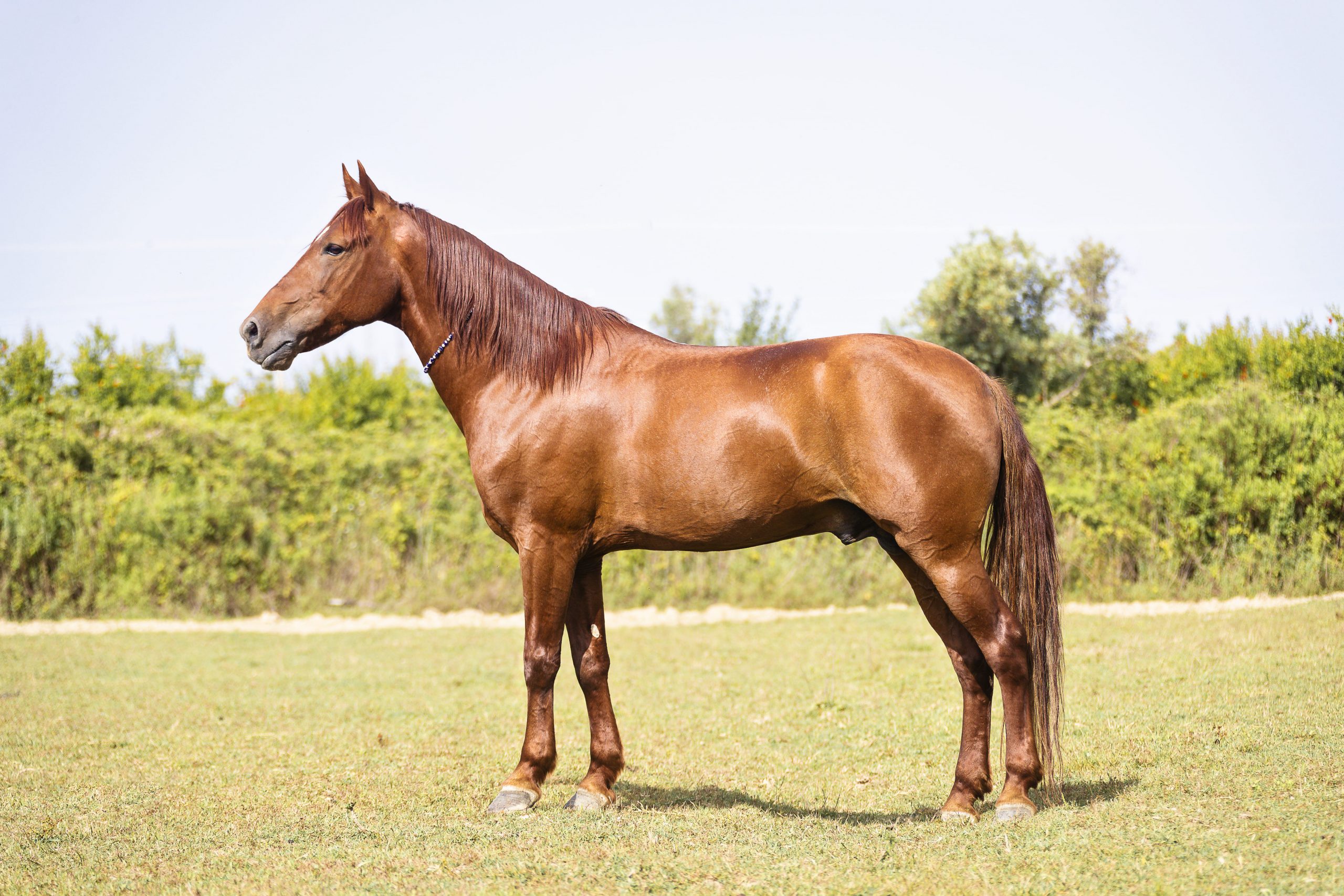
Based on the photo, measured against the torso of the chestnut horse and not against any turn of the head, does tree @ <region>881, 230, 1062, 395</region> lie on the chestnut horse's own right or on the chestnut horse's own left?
on the chestnut horse's own right

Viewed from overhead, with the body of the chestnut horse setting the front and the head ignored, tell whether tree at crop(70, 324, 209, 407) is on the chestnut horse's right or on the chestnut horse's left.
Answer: on the chestnut horse's right

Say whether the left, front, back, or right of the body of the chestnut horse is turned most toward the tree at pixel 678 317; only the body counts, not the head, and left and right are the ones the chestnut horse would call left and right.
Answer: right

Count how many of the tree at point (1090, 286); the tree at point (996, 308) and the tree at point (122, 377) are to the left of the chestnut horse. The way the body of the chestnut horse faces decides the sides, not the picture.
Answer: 0

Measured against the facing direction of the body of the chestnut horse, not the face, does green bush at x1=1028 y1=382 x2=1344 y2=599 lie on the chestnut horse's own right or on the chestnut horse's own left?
on the chestnut horse's own right

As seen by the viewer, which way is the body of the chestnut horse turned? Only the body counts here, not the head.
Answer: to the viewer's left

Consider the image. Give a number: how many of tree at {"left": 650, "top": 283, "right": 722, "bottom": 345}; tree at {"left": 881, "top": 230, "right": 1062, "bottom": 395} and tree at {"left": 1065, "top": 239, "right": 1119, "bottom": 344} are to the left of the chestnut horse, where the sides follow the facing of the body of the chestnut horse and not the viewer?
0

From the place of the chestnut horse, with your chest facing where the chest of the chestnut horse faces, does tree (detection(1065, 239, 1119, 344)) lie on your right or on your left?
on your right

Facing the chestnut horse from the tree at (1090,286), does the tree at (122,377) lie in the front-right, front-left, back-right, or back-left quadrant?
front-right
